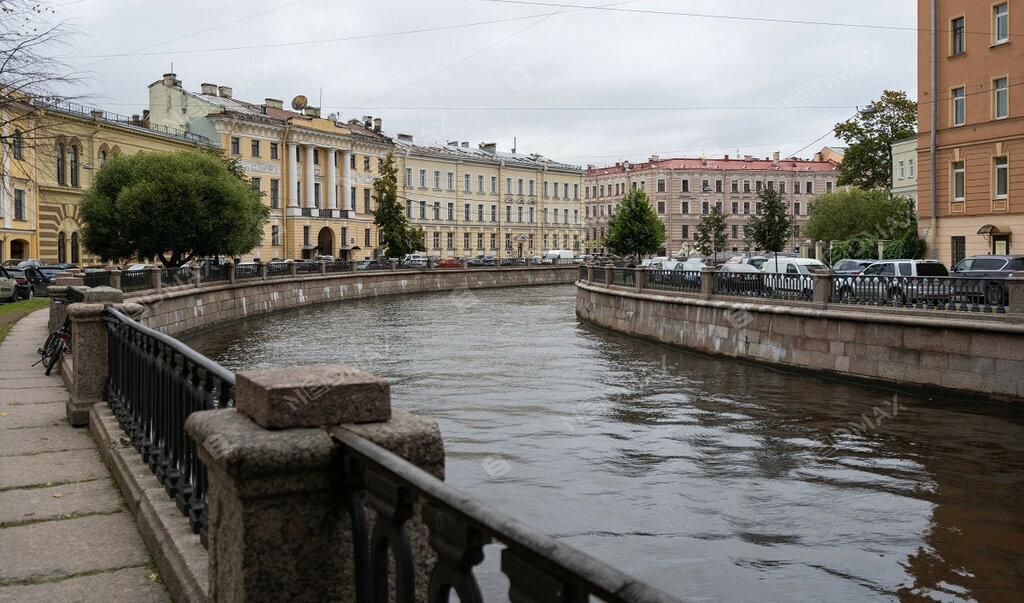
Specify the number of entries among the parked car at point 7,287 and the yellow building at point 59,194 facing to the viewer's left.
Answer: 0

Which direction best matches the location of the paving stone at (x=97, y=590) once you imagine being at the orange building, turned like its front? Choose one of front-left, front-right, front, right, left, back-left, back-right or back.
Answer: front-left

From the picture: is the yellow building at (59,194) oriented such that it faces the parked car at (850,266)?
yes

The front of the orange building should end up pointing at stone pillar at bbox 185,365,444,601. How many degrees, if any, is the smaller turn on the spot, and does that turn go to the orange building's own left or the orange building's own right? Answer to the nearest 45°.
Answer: approximately 45° to the orange building's own left

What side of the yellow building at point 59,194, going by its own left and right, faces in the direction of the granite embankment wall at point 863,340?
front

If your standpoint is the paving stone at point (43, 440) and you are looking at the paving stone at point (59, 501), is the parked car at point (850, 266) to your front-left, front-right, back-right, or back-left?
back-left

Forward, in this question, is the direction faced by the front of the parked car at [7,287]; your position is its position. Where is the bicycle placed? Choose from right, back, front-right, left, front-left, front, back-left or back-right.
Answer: back-right

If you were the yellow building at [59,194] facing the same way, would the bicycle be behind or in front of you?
in front

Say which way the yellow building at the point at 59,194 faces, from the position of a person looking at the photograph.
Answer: facing the viewer and to the right of the viewer

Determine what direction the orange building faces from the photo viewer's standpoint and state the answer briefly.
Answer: facing the viewer and to the left of the viewer

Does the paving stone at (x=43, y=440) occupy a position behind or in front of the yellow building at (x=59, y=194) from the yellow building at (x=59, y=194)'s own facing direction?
in front

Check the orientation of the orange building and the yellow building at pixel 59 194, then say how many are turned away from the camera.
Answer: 0
